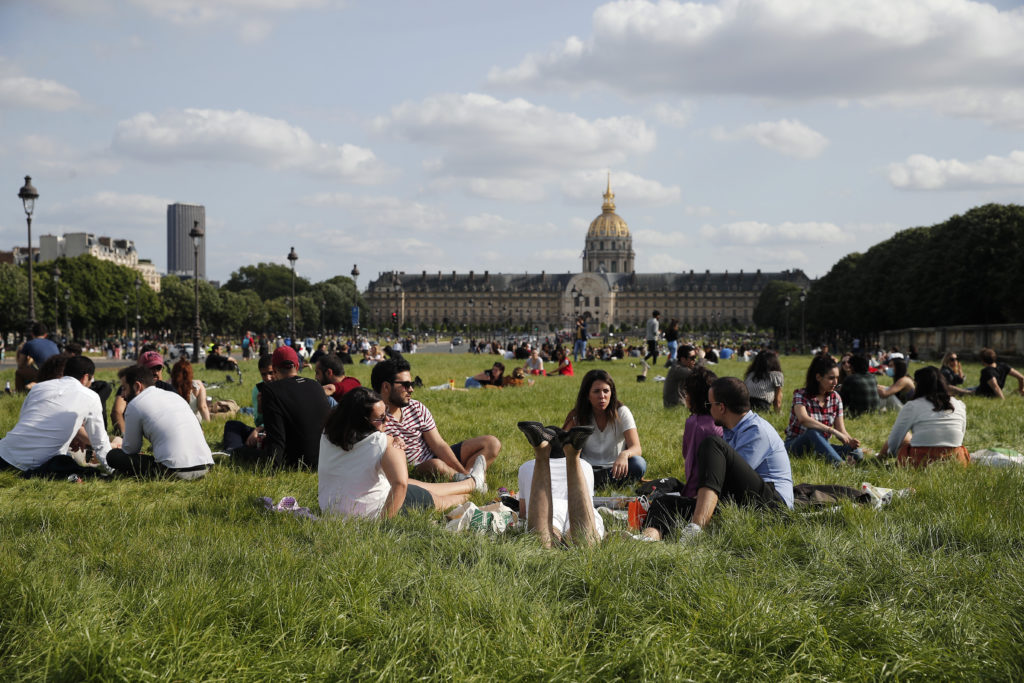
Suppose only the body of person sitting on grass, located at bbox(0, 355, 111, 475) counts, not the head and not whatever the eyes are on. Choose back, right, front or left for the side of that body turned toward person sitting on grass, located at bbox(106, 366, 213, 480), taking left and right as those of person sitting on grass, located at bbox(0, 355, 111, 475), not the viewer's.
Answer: right

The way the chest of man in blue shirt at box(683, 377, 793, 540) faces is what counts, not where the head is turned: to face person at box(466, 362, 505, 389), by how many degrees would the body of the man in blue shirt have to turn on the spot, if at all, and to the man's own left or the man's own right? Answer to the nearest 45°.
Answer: approximately 90° to the man's own right

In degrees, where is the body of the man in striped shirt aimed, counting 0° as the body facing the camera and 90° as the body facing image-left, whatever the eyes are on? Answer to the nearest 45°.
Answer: approximately 315°

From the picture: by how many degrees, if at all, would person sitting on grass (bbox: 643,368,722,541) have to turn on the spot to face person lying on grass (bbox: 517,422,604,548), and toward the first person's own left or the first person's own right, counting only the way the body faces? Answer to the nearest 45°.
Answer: approximately 45° to the first person's own left

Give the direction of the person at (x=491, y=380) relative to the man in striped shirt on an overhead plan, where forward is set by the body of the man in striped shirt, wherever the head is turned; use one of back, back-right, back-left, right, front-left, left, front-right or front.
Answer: back-left

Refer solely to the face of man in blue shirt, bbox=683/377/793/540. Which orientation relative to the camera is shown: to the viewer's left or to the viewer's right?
to the viewer's left

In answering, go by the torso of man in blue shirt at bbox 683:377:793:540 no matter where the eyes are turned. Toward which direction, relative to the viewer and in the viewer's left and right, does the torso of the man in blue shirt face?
facing to the left of the viewer

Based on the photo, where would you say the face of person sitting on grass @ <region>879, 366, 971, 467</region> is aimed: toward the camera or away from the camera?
away from the camera

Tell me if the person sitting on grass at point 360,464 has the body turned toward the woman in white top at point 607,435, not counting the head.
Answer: yes

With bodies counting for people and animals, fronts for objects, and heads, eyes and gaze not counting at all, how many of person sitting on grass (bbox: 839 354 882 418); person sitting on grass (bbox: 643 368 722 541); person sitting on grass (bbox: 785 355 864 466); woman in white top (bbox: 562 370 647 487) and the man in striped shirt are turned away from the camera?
1

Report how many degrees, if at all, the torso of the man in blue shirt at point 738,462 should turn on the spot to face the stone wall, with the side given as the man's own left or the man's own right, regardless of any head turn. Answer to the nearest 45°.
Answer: approximately 90° to the man's own right

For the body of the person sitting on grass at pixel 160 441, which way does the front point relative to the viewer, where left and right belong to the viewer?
facing away from the viewer and to the left of the viewer
